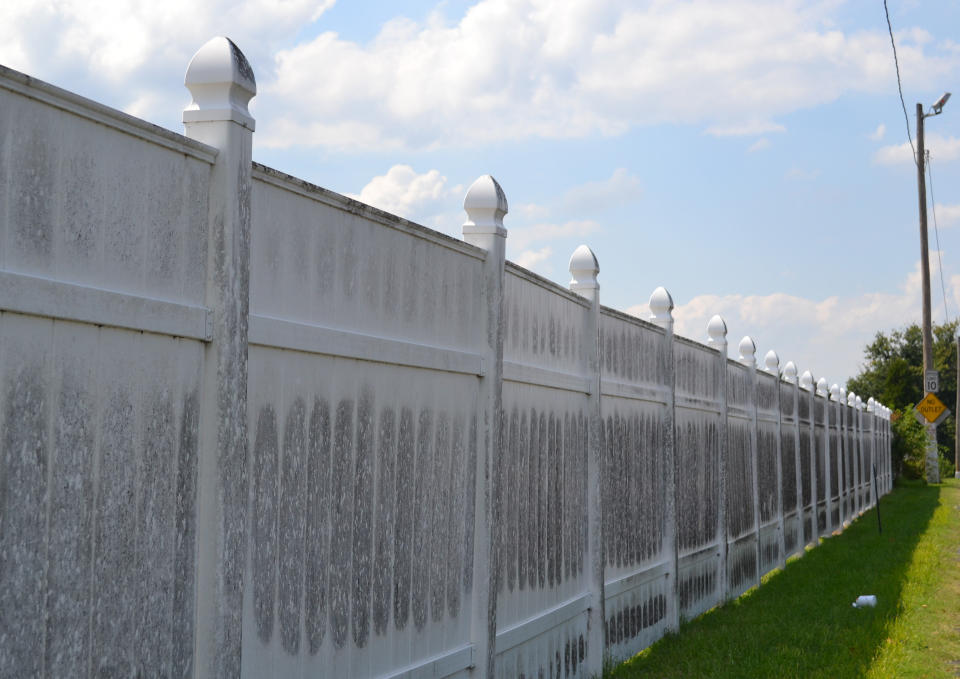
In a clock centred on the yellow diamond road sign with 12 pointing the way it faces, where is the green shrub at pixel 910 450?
The green shrub is roughly at 6 o'clock from the yellow diamond road sign.

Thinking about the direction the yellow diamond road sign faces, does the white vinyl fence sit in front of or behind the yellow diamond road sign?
in front

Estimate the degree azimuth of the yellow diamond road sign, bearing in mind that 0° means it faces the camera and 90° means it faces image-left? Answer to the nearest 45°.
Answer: approximately 0°
